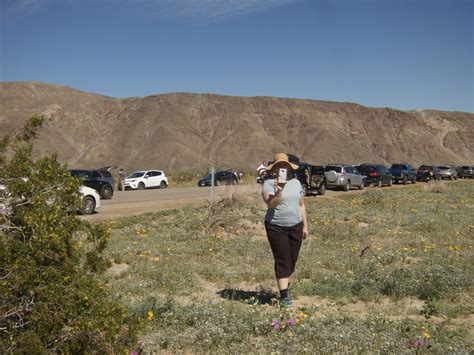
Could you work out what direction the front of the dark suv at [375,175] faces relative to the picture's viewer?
facing away from the viewer and to the right of the viewer

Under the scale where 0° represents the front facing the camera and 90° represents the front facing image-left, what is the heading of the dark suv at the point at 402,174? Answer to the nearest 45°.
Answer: approximately 225°

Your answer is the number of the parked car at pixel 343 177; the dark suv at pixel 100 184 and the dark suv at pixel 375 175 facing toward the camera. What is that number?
0

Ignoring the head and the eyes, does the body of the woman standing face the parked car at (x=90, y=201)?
no

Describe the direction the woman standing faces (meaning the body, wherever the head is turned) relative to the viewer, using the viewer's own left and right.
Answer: facing the viewer

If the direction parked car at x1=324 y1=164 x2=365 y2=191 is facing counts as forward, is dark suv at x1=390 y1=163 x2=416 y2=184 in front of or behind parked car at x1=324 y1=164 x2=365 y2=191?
in front

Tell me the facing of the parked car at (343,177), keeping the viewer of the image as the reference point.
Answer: facing away from the viewer and to the right of the viewer

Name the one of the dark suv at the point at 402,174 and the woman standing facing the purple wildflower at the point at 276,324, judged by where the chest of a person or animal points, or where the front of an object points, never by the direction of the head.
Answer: the woman standing

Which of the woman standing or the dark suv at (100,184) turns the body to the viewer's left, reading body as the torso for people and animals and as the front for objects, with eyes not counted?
the dark suv

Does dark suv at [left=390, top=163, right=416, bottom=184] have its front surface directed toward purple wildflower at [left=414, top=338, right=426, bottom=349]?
no

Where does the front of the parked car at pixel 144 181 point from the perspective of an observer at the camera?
facing the viewer and to the left of the viewer

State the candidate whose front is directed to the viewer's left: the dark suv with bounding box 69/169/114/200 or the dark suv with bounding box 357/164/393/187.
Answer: the dark suv with bounding box 69/169/114/200

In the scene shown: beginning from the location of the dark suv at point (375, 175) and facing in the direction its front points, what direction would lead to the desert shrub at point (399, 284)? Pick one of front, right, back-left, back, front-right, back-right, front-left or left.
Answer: back-right

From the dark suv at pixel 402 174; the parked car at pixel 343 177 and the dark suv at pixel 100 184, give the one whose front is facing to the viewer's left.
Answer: the dark suv at pixel 100 184

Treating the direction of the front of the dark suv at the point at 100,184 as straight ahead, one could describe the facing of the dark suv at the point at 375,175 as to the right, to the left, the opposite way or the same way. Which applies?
the opposite way

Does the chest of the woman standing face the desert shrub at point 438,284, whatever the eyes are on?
no

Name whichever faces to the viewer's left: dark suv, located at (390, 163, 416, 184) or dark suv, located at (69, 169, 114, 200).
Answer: dark suv, located at (69, 169, 114, 200)

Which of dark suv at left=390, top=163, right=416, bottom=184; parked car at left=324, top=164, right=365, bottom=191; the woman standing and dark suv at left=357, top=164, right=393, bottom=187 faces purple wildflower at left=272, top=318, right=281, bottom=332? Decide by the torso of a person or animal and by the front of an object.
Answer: the woman standing

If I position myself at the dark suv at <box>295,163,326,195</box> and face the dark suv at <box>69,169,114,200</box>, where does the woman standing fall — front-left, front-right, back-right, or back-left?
front-left
